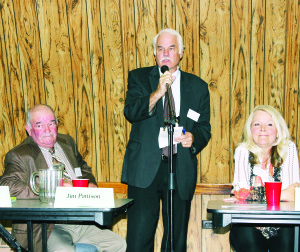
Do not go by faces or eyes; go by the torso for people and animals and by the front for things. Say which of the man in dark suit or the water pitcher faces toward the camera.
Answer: the man in dark suit

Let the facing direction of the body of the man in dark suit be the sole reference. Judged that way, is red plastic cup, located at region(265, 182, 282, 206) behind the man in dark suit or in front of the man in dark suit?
in front

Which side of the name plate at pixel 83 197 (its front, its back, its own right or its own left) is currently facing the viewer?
front

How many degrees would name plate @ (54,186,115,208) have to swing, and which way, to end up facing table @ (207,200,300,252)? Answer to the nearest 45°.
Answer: approximately 90° to its left

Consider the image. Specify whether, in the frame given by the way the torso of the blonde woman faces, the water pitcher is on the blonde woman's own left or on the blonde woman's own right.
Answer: on the blonde woman's own right

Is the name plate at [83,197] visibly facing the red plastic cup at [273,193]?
no

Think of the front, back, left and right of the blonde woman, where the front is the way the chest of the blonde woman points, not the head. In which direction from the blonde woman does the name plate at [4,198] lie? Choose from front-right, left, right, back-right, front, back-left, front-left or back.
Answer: front-right

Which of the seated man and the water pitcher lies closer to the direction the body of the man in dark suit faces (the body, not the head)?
the water pitcher

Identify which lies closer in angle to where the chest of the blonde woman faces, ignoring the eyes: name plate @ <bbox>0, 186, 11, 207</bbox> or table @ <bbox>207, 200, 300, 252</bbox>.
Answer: the table

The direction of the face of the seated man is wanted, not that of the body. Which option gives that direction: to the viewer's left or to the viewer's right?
to the viewer's right

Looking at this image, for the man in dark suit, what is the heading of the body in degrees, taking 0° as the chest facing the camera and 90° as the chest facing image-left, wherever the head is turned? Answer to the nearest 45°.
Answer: approximately 0°

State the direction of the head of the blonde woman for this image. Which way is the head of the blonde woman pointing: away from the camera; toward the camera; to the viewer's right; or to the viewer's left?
toward the camera

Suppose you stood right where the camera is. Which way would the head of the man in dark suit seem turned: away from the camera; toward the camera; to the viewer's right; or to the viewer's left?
toward the camera

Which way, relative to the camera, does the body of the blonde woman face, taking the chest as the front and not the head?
toward the camera
